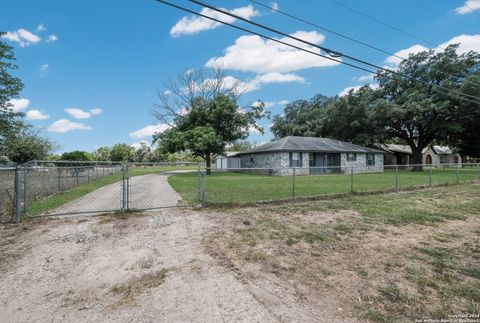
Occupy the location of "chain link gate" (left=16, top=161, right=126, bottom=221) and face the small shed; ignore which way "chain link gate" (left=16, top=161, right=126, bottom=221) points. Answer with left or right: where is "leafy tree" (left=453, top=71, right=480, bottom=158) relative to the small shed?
right

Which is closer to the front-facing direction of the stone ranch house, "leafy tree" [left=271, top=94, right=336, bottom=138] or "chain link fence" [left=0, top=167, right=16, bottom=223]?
the chain link fence

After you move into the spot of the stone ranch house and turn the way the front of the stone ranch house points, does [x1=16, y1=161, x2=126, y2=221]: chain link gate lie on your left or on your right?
on your right

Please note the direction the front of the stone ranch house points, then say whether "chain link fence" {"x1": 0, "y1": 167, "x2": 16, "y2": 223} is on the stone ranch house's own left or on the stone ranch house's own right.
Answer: on the stone ranch house's own right

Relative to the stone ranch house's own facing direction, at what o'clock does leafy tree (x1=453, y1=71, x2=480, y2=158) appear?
The leafy tree is roughly at 10 o'clock from the stone ranch house.
